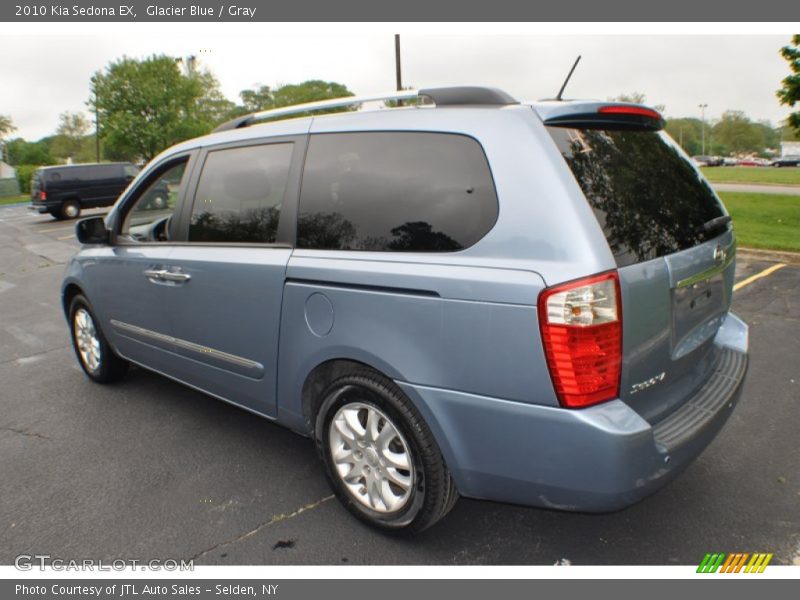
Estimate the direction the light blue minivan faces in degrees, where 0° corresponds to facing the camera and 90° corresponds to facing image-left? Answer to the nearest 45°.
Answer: approximately 135°

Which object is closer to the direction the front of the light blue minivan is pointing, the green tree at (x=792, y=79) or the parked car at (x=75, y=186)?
the parked car

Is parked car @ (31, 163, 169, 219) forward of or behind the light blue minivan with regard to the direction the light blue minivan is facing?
forward

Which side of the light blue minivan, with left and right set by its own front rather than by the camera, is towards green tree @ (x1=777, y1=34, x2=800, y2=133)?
right
